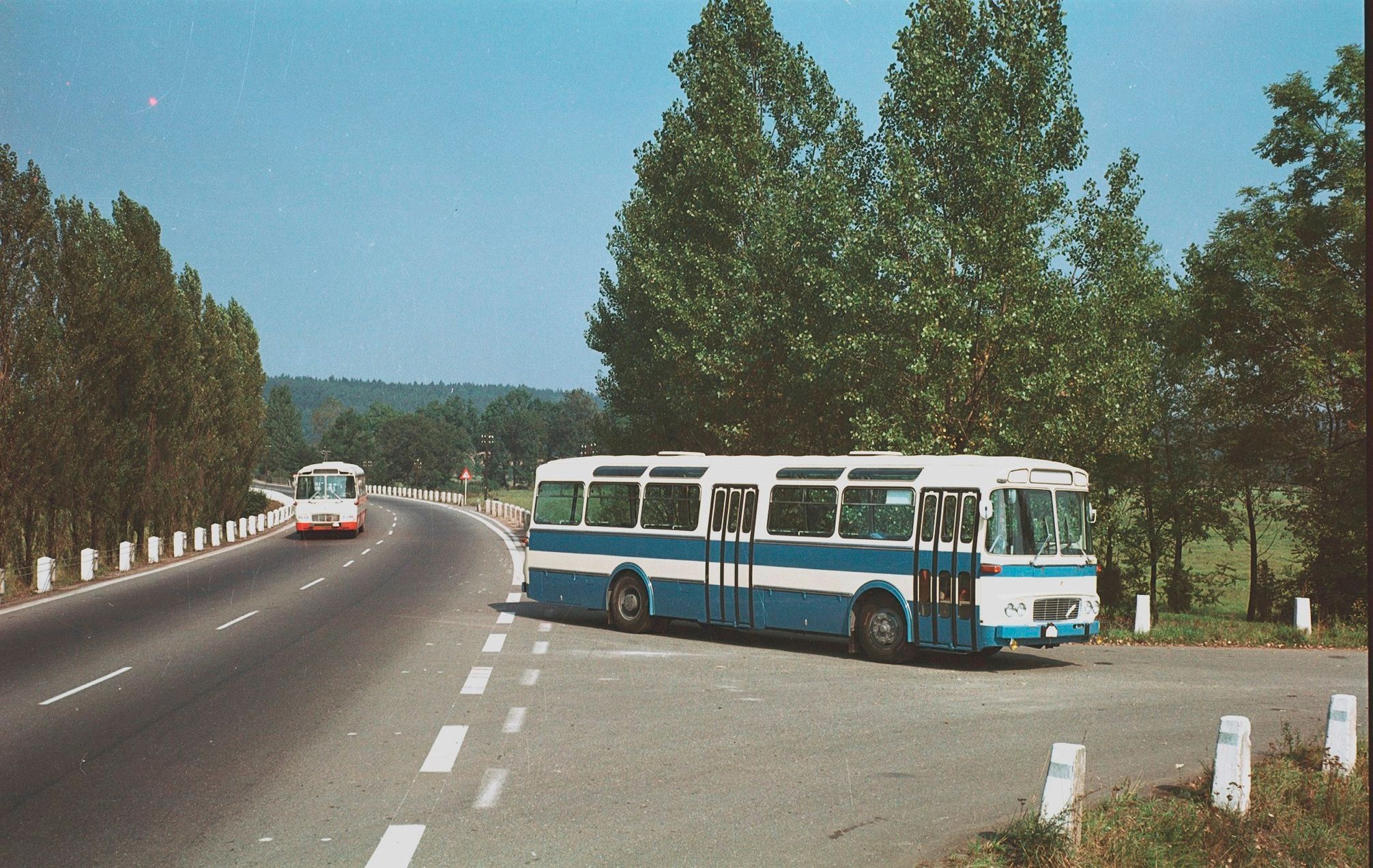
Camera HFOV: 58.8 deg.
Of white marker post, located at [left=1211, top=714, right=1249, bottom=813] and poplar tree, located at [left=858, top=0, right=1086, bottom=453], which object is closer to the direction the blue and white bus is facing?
the white marker post

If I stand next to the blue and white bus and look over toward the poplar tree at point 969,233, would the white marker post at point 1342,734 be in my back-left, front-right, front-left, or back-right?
back-right

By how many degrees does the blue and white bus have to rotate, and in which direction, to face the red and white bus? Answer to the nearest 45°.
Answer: approximately 180°

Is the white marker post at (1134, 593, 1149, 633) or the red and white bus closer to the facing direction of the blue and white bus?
the white marker post

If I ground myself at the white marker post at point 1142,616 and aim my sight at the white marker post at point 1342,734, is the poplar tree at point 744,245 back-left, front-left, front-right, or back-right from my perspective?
back-right

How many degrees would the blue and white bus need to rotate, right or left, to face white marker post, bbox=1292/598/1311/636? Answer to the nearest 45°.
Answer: approximately 90° to its left

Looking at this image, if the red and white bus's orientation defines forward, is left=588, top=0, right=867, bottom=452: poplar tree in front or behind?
in front

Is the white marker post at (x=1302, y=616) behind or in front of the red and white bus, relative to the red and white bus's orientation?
in front

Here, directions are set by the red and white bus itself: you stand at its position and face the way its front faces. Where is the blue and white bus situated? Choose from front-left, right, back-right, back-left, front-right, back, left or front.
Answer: front

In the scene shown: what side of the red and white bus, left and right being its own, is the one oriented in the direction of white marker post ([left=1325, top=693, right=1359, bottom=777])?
front

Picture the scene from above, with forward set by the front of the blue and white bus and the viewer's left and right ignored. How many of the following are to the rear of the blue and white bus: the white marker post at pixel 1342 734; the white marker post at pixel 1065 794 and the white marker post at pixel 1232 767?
0

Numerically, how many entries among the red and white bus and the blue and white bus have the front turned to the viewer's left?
0

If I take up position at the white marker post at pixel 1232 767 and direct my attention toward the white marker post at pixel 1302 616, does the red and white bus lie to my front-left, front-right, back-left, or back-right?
front-left

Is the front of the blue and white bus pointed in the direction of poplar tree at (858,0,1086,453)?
no

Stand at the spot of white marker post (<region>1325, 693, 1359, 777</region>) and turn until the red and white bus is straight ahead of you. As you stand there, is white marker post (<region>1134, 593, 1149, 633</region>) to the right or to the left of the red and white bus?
right

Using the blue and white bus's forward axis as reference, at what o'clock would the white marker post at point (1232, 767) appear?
The white marker post is roughly at 1 o'clock from the blue and white bus.

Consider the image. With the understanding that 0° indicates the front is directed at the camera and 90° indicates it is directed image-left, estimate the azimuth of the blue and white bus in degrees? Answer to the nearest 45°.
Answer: approximately 315°

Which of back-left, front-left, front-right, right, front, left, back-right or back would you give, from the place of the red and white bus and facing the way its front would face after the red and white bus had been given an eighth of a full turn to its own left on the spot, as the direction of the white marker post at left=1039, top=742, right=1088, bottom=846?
front-right

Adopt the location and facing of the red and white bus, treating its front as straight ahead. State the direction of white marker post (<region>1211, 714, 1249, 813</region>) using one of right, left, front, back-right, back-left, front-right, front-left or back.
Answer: front

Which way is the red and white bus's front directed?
toward the camera

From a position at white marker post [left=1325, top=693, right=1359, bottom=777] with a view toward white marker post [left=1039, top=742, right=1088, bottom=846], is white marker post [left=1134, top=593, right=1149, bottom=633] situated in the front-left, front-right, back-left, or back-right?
back-right
